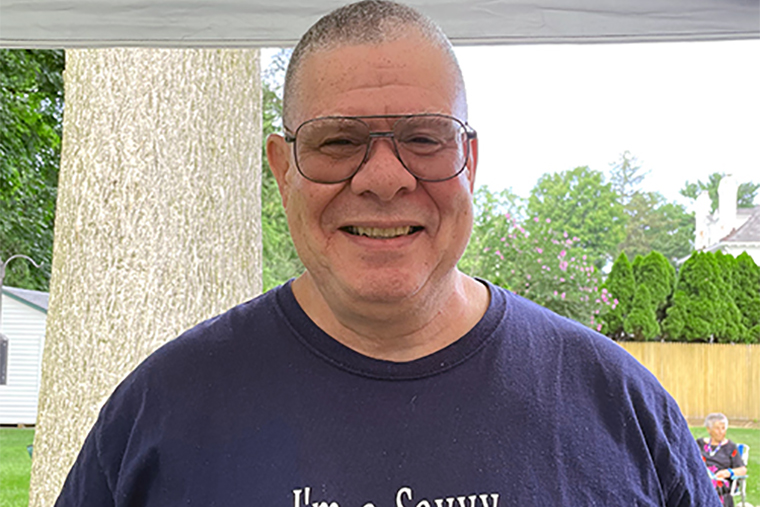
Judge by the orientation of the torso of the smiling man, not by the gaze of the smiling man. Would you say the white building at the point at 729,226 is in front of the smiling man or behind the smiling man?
behind

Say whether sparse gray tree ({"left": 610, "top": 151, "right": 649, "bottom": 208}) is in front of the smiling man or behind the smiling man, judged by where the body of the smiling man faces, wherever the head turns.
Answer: behind

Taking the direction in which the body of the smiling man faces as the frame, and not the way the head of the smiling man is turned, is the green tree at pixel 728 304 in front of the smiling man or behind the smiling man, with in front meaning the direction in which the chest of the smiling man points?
behind

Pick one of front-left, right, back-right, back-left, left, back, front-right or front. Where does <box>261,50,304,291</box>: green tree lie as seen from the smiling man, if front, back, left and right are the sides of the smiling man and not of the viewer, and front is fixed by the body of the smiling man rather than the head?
back

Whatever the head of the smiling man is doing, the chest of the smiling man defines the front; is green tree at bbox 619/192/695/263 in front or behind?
behind

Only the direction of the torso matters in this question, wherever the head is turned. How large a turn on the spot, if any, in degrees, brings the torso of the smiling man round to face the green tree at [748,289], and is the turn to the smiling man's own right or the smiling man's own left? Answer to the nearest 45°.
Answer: approximately 135° to the smiling man's own left

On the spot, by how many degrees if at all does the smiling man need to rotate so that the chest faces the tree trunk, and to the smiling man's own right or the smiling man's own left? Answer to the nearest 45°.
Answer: approximately 135° to the smiling man's own right

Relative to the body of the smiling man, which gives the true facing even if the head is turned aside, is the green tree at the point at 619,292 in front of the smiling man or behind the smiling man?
behind

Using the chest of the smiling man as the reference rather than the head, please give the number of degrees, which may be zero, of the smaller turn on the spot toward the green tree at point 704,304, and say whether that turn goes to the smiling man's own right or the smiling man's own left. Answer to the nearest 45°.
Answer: approximately 180°

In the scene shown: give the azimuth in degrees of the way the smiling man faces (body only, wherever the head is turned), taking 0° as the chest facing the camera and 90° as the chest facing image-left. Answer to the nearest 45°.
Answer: approximately 0°

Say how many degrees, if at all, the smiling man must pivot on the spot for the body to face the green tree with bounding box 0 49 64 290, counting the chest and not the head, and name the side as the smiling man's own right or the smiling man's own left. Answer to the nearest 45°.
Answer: approximately 135° to the smiling man's own right
